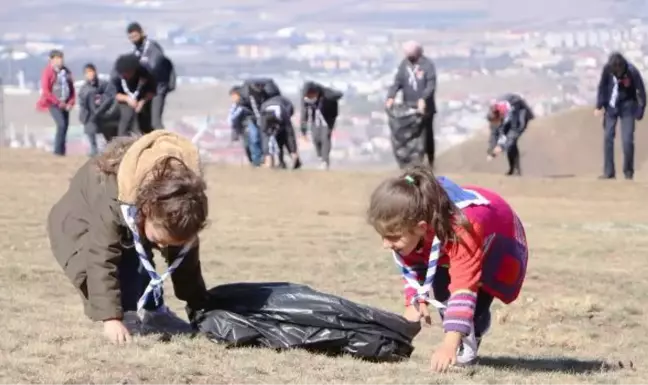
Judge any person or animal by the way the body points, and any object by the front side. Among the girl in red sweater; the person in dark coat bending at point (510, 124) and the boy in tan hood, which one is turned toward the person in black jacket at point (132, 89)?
the person in dark coat bending

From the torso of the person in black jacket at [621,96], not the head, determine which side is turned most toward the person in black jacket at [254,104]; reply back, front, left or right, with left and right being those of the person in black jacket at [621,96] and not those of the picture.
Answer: right

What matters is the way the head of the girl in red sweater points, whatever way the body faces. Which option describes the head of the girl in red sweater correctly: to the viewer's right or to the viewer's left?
to the viewer's left

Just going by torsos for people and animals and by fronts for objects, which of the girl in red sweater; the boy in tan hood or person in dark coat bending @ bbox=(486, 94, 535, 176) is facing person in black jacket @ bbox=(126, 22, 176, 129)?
the person in dark coat bending

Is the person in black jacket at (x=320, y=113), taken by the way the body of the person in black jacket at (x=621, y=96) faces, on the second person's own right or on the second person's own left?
on the second person's own right

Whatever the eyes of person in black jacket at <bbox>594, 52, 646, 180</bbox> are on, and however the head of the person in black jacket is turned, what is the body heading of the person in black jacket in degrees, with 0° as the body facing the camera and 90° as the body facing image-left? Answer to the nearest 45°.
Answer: approximately 0°

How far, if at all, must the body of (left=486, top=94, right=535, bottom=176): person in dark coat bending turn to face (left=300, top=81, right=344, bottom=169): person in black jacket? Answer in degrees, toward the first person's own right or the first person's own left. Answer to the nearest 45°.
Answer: approximately 45° to the first person's own right

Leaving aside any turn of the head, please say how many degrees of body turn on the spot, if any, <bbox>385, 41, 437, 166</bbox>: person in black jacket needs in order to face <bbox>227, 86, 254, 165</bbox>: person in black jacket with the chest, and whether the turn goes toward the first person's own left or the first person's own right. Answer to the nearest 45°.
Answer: approximately 90° to the first person's own right

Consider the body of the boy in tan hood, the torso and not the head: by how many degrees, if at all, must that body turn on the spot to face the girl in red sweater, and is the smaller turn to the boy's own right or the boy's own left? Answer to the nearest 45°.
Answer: approximately 45° to the boy's own left

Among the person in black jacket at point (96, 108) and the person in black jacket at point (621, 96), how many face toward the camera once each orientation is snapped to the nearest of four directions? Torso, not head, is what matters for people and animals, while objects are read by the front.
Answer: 2

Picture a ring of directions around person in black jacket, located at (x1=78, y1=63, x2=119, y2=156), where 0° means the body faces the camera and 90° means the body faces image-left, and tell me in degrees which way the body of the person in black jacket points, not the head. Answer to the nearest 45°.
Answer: approximately 0°
